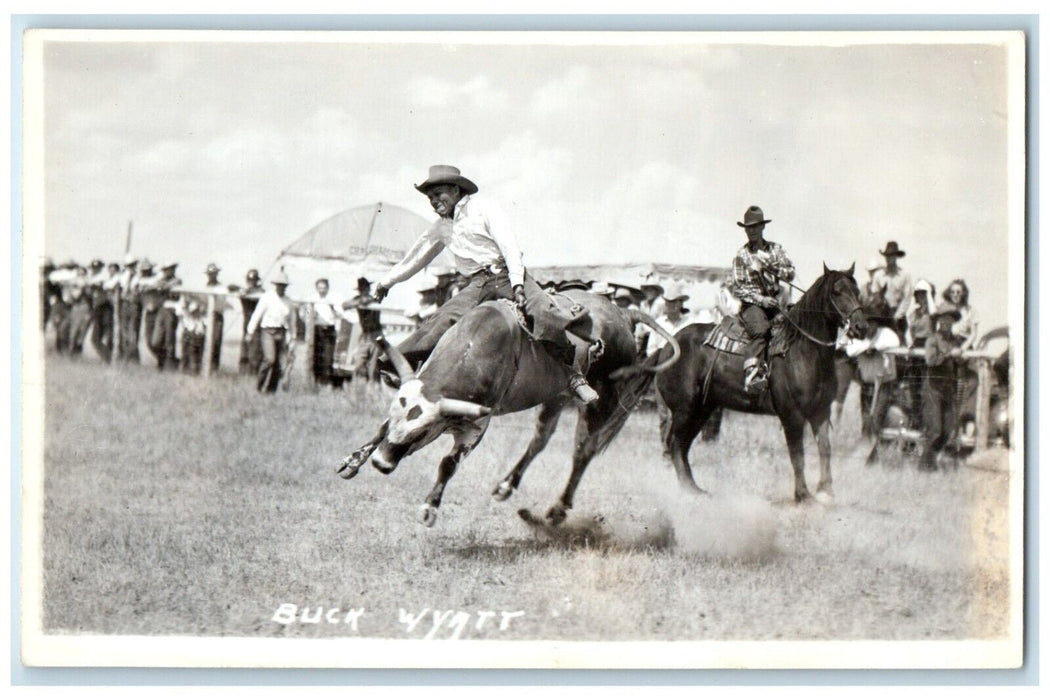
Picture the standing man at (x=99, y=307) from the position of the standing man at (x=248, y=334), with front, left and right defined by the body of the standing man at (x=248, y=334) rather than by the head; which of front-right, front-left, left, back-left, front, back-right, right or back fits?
back-right

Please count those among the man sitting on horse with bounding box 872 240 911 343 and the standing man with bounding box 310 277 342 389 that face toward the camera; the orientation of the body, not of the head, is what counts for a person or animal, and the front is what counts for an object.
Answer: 2

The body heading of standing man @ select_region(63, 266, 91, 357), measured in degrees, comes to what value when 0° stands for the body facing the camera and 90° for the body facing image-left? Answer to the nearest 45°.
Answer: approximately 315°

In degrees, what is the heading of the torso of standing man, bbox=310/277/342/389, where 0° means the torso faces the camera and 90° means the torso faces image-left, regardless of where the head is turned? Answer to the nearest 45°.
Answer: approximately 0°

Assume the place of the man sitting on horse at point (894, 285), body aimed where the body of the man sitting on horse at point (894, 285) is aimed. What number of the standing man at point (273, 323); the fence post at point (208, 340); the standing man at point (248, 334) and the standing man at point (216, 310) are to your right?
4

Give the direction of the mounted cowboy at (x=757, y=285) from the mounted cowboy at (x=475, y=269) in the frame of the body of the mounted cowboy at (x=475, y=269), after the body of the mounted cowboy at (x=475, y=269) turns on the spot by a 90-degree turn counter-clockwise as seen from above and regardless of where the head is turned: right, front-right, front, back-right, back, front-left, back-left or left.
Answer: front-left

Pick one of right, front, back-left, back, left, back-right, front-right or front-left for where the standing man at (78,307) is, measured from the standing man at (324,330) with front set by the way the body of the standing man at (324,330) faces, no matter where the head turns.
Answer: right

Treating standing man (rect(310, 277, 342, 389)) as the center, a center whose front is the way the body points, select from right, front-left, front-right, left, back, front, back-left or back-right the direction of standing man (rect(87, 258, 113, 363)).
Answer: right

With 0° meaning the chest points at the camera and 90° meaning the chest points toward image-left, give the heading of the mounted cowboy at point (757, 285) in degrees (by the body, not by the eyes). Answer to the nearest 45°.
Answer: approximately 315°
